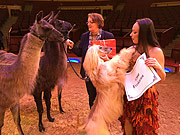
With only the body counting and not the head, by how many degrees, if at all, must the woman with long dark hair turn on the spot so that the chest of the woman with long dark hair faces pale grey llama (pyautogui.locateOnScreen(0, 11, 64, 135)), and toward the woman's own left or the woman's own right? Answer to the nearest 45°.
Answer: approximately 45° to the woman's own right

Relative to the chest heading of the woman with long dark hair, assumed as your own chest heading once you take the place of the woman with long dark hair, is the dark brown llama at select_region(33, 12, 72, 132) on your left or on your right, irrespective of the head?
on your right

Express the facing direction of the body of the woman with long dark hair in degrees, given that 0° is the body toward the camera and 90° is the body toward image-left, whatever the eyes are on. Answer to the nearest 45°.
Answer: approximately 45°

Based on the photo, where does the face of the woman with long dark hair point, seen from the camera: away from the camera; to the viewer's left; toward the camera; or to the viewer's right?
to the viewer's left
